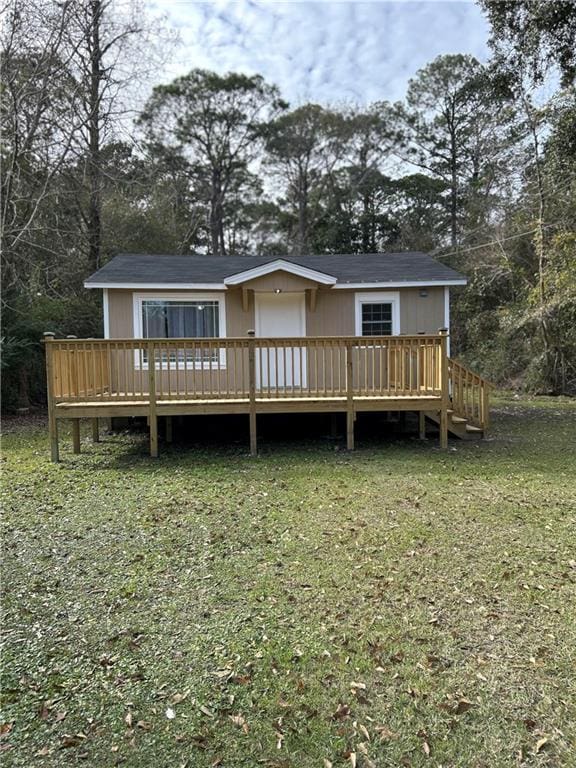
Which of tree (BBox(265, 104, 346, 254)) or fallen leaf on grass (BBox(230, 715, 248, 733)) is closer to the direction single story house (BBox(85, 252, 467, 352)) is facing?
the fallen leaf on grass

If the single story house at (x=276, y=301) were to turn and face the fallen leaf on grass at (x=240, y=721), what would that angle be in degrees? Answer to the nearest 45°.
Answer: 0° — it already faces it

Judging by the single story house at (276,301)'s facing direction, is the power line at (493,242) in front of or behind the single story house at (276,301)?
behind

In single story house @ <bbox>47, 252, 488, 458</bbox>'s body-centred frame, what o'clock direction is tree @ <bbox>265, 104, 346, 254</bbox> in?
The tree is roughly at 6 o'clock from the single story house.

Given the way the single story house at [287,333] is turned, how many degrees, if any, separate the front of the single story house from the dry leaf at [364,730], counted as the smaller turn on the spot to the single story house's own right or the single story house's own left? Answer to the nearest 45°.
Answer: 0° — it already faces it

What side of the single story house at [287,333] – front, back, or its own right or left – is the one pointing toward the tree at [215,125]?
back

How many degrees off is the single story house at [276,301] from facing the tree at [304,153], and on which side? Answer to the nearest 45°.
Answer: approximately 180°

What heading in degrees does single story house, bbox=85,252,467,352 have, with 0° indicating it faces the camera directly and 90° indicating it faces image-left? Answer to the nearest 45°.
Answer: approximately 0°

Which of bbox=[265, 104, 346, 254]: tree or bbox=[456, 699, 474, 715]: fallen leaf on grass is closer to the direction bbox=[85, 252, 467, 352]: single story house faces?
the fallen leaf on grass

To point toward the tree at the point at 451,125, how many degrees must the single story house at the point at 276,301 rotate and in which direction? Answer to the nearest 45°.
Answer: approximately 135° to its left
